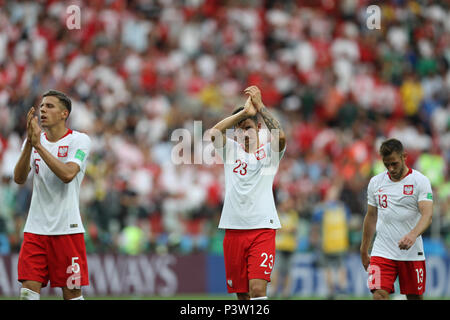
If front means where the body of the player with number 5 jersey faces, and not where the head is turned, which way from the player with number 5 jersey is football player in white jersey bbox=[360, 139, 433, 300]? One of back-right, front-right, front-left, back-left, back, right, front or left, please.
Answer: back-left

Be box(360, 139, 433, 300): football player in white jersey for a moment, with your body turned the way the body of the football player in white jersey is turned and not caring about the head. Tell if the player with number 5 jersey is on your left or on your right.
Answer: on your right

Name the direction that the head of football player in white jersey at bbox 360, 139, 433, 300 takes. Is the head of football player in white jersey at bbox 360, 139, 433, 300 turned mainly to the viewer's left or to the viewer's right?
to the viewer's left

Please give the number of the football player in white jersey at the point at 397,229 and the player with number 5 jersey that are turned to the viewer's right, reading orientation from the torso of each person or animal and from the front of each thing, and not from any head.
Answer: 0

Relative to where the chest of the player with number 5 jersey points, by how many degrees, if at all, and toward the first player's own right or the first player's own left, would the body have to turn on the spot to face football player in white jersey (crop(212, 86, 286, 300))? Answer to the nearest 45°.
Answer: approximately 135° to the first player's own left

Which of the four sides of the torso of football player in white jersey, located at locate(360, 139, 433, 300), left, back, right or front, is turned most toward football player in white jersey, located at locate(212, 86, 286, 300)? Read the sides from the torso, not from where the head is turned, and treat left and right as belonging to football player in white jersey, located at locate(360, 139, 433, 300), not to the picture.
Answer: right
